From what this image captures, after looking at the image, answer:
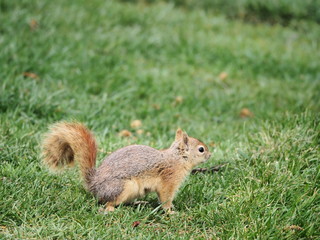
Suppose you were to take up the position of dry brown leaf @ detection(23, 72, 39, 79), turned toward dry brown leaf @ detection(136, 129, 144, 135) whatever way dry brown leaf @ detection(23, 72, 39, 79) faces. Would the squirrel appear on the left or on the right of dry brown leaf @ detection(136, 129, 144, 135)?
right

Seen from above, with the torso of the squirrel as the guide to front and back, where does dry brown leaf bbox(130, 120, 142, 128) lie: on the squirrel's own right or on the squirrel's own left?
on the squirrel's own left

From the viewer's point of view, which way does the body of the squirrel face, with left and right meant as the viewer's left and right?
facing to the right of the viewer

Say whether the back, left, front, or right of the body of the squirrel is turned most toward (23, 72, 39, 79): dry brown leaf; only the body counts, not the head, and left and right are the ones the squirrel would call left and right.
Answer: left

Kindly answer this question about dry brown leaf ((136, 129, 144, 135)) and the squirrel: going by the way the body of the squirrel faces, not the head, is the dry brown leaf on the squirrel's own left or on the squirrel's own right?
on the squirrel's own left

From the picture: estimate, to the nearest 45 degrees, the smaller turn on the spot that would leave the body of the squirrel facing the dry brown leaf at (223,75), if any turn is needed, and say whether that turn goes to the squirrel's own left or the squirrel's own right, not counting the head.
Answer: approximately 90° to the squirrel's own left
